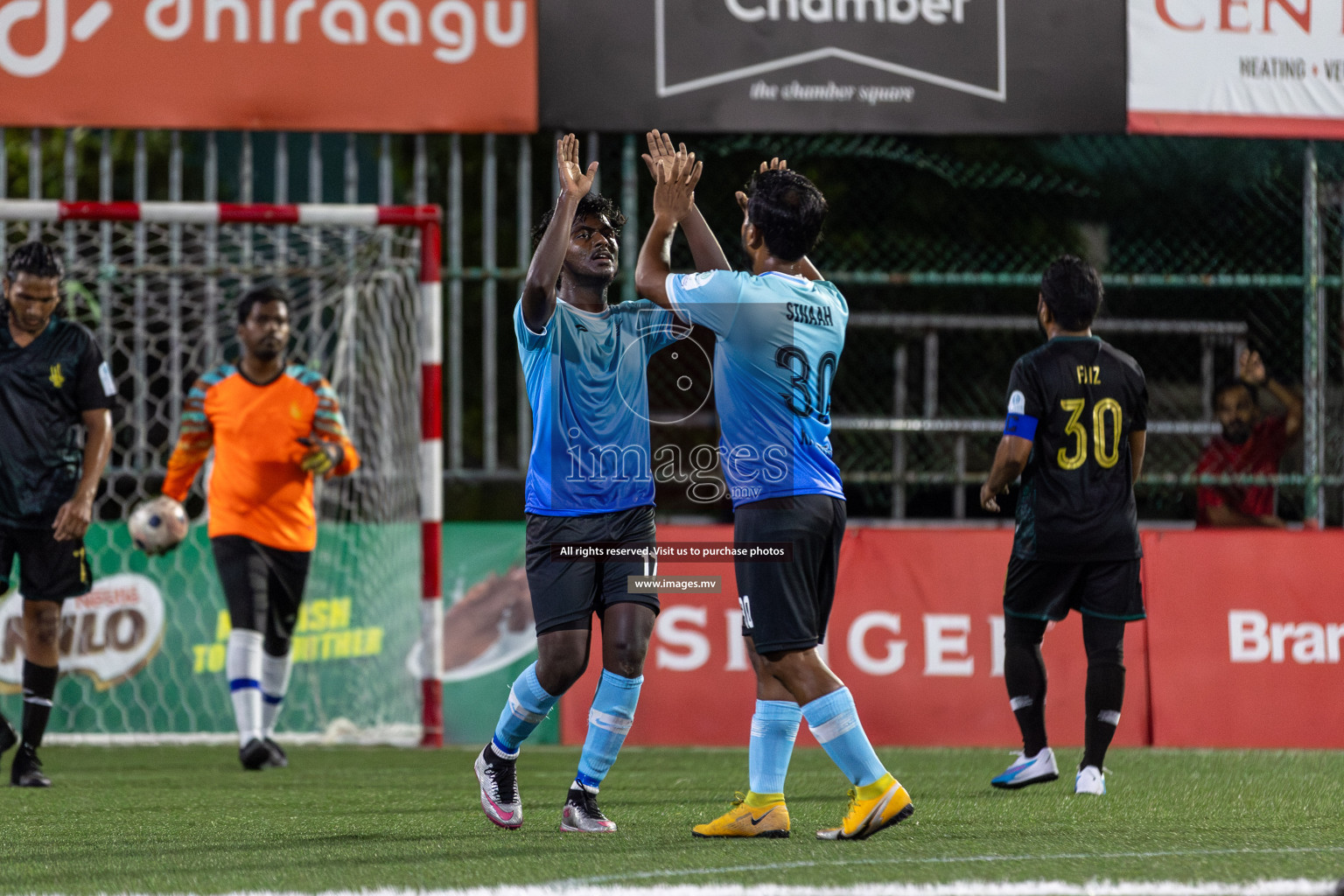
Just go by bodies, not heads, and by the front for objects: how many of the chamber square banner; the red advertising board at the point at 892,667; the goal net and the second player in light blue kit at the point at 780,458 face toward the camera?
3

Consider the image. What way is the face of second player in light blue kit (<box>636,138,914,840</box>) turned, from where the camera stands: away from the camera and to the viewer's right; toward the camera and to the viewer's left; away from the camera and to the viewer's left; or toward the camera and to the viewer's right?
away from the camera and to the viewer's left

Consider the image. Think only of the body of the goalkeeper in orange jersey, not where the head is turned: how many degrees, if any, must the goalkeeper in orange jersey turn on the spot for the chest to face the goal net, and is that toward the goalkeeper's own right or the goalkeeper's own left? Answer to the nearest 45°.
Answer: approximately 180°

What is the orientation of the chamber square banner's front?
toward the camera

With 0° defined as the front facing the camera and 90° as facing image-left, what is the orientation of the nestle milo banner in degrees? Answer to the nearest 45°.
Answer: approximately 0°

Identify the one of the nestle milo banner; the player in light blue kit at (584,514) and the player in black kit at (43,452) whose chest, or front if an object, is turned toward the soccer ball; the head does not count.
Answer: the nestle milo banner

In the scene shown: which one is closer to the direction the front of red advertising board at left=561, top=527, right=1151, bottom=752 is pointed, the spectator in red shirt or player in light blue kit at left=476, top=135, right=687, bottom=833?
the player in light blue kit

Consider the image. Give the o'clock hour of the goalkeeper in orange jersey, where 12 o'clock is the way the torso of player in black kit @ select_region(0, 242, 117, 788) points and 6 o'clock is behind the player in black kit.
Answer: The goalkeeper in orange jersey is roughly at 8 o'clock from the player in black kit.

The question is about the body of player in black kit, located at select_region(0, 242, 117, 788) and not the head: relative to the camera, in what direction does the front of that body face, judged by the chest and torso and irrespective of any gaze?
toward the camera

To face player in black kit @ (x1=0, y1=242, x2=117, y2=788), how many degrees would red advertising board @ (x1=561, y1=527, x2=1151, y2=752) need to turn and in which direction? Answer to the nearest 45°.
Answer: approximately 45° to its right

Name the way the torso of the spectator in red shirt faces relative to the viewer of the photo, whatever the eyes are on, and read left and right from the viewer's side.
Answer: facing the viewer

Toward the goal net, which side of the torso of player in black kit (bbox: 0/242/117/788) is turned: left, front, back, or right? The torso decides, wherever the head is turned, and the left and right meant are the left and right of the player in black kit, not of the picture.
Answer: back

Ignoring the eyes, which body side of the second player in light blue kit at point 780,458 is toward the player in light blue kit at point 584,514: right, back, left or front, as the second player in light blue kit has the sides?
front
